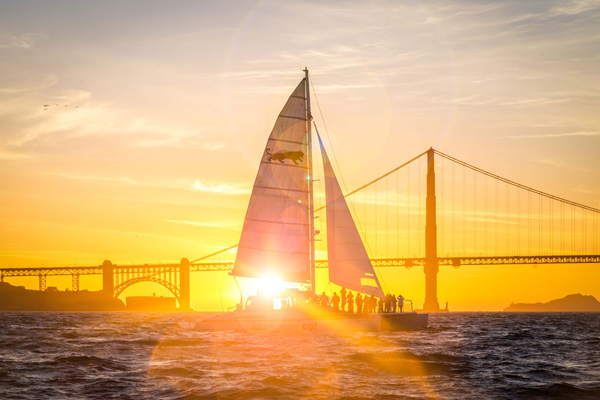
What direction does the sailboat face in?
to the viewer's right
